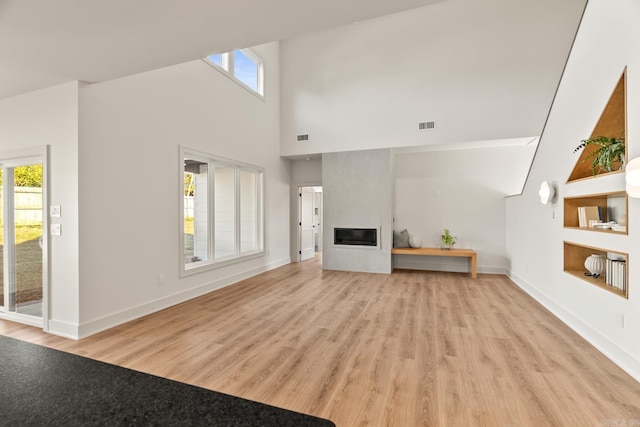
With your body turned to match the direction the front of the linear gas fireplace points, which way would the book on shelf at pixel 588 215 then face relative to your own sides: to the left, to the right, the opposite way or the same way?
to the right

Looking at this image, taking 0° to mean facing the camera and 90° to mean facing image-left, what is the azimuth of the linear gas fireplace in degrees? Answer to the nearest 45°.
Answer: approximately 0°

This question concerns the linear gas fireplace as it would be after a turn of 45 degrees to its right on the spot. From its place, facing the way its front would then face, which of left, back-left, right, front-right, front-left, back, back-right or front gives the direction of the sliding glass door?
front

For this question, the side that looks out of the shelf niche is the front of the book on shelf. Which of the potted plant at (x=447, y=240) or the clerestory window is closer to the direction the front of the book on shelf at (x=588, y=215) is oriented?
the clerestory window

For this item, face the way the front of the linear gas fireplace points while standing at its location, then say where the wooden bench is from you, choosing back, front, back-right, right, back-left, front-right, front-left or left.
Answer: left

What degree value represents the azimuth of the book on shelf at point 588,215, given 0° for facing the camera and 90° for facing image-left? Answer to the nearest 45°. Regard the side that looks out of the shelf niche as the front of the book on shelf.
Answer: approximately 45°

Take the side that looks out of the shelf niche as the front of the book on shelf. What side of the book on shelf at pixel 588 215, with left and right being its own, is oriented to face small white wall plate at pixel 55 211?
front

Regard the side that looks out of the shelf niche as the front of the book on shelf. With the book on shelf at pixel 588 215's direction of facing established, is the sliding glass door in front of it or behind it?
in front

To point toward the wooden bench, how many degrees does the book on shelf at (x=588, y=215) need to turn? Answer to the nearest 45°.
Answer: approximately 90° to its right

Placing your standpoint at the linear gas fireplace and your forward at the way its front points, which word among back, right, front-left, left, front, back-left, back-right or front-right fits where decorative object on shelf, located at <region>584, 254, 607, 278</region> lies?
front-left

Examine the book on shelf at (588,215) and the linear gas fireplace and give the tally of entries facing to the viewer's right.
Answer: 0
